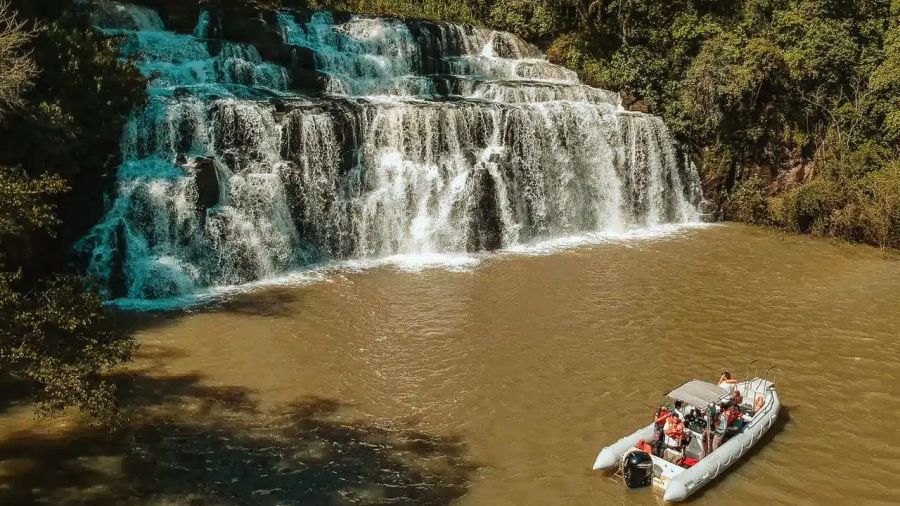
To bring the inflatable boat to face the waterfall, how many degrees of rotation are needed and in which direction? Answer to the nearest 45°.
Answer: approximately 90° to its left

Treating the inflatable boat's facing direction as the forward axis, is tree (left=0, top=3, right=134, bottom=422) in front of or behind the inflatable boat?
behind

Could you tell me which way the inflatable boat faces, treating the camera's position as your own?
facing away from the viewer and to the right of the viewer

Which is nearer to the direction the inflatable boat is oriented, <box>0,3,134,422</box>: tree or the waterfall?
the waterfall
